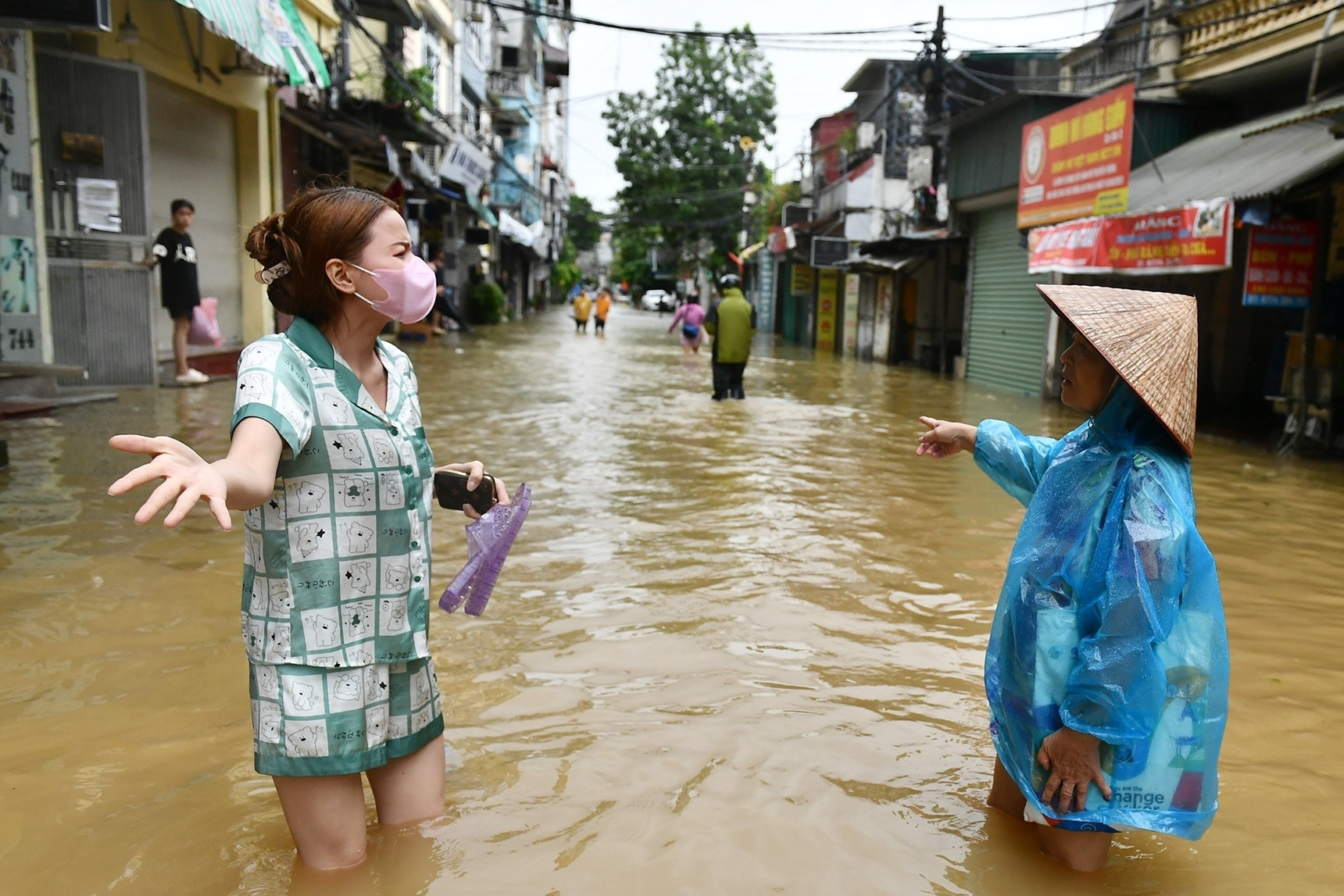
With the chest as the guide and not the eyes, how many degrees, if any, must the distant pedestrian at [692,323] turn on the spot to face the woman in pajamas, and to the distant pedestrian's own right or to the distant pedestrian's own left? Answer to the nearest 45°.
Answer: approximately 180°

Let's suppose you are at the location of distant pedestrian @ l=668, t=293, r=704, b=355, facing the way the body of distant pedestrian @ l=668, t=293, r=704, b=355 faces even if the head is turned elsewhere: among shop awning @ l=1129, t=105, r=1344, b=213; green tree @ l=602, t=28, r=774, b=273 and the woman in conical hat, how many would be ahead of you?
1

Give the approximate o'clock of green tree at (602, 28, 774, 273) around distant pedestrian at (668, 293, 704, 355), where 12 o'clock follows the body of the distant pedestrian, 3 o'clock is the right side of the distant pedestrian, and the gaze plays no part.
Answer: The green tree is roughly at 12 o'clock from the distant pedestrian.

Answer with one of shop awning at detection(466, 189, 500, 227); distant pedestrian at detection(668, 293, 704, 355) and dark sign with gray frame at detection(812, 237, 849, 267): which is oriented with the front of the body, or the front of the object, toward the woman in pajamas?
the dark sign with gray frame

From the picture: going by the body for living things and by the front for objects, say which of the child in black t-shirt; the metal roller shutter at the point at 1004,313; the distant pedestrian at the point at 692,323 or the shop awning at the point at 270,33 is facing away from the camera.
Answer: the distant pedestrian

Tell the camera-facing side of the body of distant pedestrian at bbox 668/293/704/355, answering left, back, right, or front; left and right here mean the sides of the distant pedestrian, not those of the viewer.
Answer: back

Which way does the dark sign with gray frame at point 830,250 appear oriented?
toward the camera

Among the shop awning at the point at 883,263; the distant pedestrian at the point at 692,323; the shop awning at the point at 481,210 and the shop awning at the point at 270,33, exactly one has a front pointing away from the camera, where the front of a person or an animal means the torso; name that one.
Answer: the distant pedestrian

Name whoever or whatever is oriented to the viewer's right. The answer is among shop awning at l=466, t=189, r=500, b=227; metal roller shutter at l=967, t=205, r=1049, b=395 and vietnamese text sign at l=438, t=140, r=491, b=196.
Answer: the shop awning

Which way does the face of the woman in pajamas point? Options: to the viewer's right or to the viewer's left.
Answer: to the viewer's right

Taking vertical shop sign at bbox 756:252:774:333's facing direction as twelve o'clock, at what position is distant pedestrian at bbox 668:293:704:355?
The distant pedestrian is roughly at 12 o'clock from the vertical shop sign.

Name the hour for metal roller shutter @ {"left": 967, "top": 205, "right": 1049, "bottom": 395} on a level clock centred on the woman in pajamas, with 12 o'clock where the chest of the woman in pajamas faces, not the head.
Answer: The metal roller shutter is roughly at 9 o'clock from the woman in pajamas.

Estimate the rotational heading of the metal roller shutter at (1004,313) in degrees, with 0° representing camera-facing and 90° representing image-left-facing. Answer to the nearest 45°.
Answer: approximately 45°

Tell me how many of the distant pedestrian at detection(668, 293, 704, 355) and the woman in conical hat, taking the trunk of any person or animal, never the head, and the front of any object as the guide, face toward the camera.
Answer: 0
